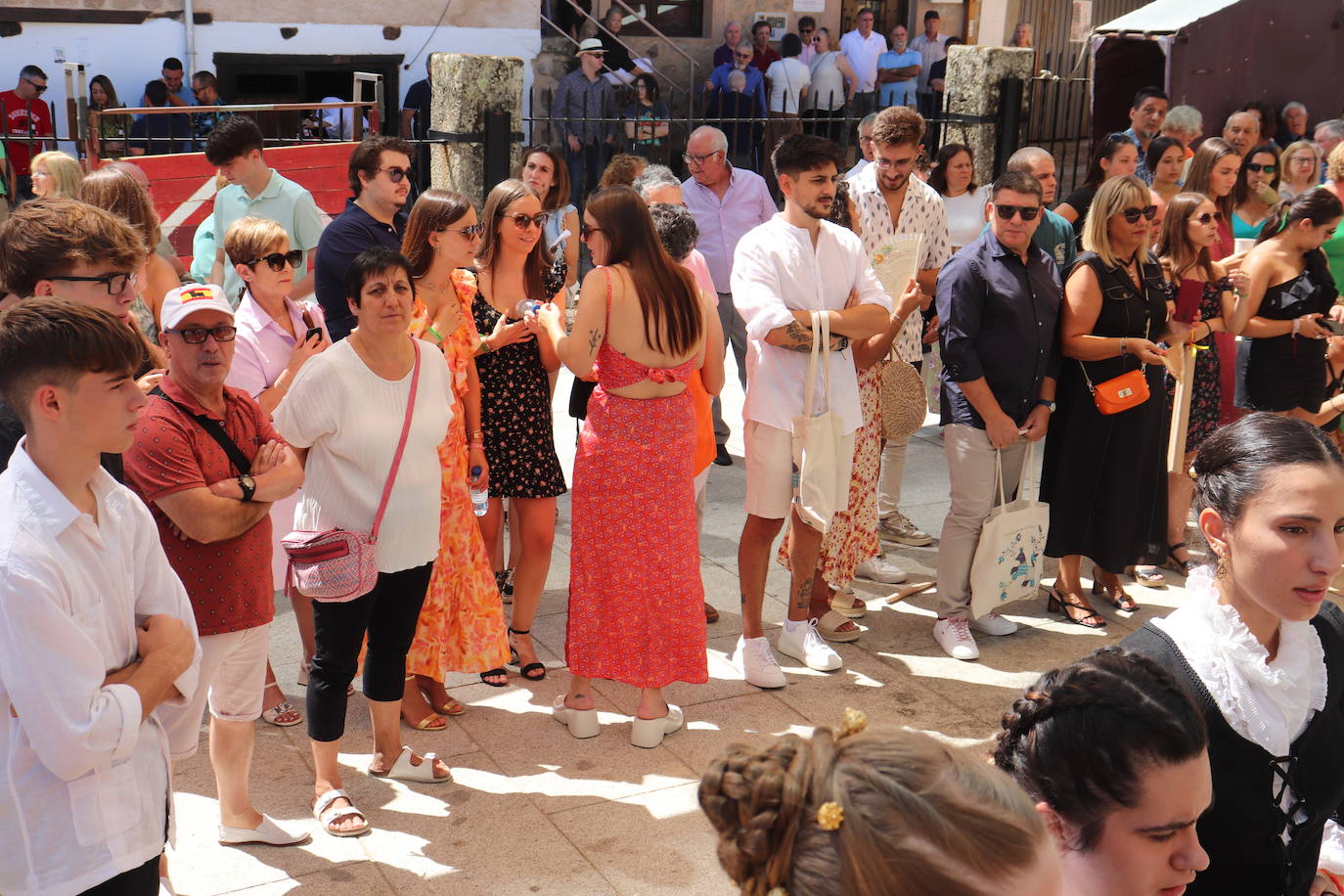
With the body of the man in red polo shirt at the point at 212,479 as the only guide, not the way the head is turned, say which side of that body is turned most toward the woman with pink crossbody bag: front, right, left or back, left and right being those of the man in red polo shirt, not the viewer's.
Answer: left

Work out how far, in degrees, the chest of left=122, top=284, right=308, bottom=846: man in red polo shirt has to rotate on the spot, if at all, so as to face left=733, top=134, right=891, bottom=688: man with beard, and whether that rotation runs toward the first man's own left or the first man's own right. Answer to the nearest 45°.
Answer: approximately 90° to the first man's own left

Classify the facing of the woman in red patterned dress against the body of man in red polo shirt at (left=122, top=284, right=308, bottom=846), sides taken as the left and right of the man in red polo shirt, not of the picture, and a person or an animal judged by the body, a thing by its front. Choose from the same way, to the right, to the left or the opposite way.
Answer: the opposite way

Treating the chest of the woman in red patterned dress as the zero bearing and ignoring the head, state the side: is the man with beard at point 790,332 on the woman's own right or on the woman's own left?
on the woman's own right

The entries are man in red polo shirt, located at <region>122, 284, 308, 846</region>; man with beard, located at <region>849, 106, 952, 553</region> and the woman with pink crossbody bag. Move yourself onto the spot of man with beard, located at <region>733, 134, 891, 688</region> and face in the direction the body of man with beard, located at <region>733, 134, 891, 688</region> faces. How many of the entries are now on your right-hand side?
2

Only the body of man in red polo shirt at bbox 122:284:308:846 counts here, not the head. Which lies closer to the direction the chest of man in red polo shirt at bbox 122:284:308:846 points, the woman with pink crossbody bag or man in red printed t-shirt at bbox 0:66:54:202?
the woman with pink crossbody bag

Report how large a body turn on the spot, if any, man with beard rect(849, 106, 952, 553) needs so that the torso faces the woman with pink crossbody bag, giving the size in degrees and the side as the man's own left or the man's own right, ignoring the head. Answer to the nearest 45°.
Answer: approximately 45° to the man's own right

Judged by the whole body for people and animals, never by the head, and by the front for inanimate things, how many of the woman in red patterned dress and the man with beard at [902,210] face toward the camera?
1

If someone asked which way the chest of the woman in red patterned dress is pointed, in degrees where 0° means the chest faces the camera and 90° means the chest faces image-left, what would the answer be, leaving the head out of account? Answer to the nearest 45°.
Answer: approximately 135°

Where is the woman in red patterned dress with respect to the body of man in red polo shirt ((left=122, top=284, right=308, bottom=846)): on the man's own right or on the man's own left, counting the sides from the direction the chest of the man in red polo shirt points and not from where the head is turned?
on the man's own left

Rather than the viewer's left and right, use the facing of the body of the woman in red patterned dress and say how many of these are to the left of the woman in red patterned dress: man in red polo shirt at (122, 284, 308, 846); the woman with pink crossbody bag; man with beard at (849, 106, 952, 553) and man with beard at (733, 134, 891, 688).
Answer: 2

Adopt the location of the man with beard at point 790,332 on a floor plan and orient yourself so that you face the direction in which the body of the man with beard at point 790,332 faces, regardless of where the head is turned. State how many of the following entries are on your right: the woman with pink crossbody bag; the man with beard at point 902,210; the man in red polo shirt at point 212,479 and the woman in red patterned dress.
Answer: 3

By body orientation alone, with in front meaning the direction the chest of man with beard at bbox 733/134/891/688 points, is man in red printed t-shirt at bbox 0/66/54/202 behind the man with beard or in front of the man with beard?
behind

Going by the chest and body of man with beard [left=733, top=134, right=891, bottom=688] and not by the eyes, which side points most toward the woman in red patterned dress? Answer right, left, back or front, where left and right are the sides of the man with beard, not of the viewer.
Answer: right
